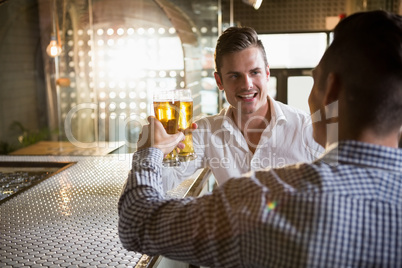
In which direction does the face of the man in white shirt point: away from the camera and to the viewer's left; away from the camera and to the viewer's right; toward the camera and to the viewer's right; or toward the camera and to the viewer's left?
toward the camera and to the viewer's right

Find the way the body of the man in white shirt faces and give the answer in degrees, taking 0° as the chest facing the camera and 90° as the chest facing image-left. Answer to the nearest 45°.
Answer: approximately 0°

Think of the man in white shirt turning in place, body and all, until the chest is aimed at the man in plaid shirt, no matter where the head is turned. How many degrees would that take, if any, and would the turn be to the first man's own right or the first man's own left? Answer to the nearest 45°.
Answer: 0° — they already face them

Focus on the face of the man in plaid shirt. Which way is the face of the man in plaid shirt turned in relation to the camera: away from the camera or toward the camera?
away from the camera
